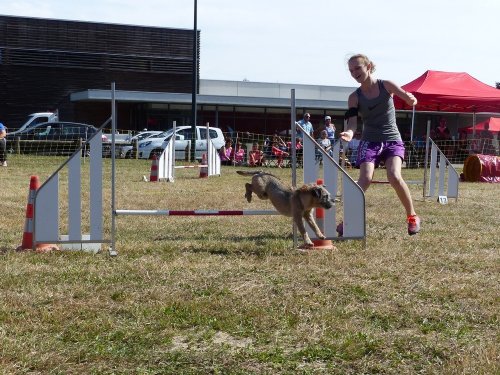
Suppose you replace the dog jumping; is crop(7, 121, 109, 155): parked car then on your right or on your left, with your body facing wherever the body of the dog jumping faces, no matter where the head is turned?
on your left

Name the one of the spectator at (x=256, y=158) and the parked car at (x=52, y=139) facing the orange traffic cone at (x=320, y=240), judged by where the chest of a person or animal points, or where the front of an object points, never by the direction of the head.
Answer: the spectator

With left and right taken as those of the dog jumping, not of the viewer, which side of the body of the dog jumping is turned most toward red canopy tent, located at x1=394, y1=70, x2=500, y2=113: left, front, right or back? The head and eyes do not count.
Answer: left

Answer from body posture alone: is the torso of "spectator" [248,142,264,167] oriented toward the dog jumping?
yes

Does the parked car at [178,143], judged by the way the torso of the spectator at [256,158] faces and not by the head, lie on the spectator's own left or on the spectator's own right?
on the spectator's own right

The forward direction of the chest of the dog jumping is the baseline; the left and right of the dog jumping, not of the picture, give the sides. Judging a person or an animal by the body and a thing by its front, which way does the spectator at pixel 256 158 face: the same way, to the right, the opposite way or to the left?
to the right

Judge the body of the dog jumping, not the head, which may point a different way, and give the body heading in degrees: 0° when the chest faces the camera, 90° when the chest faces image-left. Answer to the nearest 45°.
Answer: approximately 270°
